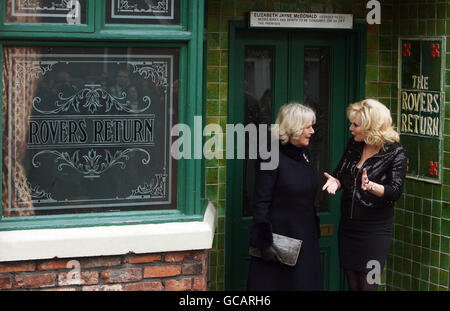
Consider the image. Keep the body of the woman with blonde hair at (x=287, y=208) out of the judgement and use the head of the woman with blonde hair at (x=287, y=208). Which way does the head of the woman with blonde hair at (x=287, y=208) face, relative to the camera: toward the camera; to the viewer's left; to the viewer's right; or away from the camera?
to the viewer's right

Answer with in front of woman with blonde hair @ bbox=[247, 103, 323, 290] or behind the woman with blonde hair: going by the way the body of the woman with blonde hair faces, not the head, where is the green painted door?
behind

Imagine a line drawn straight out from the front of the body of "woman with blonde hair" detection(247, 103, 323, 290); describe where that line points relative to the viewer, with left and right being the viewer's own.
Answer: facing the viewer and to the right of the viewer

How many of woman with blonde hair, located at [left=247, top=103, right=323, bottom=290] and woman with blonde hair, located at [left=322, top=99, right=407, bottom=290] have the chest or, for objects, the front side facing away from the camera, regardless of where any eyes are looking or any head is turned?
0

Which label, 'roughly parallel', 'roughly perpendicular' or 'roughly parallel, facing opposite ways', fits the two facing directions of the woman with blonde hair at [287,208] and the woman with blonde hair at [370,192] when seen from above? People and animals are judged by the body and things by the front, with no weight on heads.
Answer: roughly perpendicular

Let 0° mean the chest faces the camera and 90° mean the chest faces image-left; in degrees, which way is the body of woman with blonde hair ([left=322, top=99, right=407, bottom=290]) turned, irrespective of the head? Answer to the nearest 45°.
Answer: approximately 45°

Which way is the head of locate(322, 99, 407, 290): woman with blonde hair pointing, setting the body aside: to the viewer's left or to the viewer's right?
to the viewer's left

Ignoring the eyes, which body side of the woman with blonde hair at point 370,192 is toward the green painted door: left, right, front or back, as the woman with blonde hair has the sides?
right
